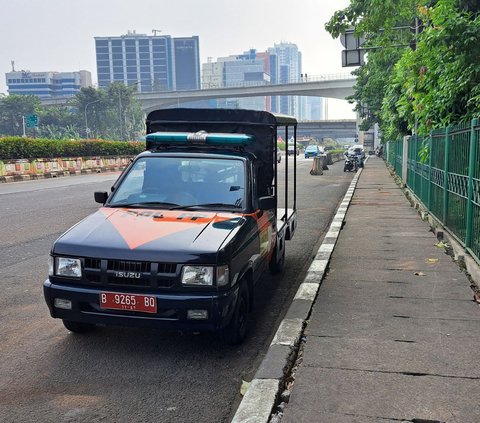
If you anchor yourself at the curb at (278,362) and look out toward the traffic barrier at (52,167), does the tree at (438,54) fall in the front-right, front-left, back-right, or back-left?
front-right

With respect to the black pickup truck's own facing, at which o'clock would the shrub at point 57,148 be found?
The shrub is roughly at 4 o'clock from the black pickup truck.

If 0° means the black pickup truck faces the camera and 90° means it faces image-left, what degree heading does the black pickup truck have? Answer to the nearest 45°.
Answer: approximately 45°

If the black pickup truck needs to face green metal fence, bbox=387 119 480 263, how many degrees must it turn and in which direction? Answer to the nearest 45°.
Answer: approximately 180°

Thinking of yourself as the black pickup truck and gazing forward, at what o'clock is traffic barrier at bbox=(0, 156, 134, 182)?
The traffic barrier is roughly at 4 o'clock from the black pickup truck.

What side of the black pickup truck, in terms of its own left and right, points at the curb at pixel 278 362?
left

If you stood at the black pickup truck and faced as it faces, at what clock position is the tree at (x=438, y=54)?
The tree is roughly at 6 o'clock from the black pickup truck.

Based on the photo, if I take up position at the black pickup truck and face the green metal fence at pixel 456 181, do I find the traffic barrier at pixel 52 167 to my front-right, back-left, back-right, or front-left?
front-left
